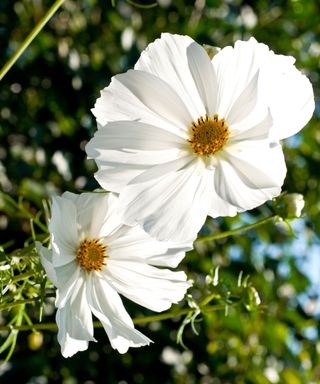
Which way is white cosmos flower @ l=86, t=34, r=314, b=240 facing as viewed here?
toward the camera
